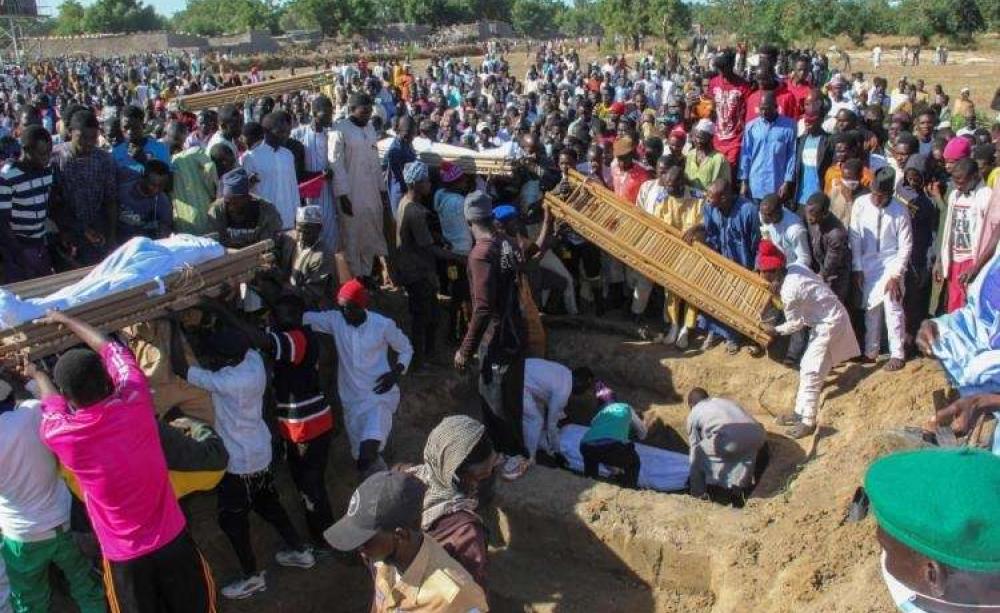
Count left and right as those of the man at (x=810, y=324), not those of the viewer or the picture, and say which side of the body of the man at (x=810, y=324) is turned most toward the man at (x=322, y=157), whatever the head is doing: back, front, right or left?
front

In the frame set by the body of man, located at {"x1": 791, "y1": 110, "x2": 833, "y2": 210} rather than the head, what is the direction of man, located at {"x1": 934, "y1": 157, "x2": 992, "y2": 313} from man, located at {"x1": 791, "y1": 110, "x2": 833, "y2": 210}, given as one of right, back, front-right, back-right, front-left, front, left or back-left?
left

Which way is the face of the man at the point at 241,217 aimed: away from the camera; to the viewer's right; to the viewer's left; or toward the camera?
toward the camera

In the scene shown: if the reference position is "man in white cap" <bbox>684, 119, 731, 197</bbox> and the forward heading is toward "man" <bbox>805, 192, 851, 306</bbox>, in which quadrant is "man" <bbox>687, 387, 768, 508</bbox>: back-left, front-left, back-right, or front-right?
front-right

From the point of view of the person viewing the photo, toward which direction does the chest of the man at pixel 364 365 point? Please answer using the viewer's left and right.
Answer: facing the viewer

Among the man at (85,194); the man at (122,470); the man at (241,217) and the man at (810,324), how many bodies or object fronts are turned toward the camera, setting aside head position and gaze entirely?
2

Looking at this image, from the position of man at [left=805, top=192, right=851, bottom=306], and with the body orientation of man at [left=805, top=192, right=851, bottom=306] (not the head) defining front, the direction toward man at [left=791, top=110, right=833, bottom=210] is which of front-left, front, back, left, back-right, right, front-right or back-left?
back-right

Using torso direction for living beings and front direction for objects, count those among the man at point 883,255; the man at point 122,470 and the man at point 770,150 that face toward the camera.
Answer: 2

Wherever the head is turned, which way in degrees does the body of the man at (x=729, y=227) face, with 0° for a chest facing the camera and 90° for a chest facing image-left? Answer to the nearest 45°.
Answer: approximately 45°

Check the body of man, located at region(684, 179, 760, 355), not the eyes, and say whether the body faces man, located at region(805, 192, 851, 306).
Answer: no

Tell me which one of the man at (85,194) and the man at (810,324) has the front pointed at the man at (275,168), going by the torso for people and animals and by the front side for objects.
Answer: the man at (810,324)

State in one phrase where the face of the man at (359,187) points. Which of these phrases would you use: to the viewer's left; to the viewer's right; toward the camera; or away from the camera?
toward the camera

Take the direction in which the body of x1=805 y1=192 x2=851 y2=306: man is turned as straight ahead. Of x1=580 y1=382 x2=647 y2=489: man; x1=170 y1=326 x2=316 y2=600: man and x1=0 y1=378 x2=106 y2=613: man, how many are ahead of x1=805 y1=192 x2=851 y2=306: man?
3

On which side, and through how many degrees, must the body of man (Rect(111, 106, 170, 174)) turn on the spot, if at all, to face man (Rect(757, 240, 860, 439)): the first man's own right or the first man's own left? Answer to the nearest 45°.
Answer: approximately 45° to the first man's own left

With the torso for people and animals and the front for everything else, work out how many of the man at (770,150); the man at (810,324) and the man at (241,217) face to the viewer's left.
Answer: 1

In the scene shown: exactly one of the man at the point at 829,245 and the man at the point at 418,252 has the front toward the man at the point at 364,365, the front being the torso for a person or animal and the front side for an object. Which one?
the man at the point at 829,245

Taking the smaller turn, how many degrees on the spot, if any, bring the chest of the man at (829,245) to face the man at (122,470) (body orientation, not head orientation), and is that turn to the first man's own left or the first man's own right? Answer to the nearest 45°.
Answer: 0° — they already face them

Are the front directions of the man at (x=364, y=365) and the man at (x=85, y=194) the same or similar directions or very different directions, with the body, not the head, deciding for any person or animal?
same or similar directions

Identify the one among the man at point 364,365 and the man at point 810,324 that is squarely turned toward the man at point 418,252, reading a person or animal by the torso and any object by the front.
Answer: the man at point 810,324

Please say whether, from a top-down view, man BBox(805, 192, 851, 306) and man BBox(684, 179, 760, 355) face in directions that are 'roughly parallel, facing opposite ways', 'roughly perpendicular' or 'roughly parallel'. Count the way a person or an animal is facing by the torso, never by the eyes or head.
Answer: roughly parallel

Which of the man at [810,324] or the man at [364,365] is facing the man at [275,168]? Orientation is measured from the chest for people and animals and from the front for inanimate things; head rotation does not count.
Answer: the man at [810,324]
